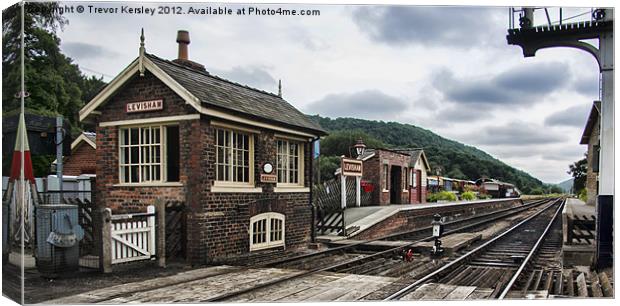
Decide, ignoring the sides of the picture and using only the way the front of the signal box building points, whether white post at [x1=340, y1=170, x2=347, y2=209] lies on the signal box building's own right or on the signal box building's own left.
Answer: on the signal box building's own left

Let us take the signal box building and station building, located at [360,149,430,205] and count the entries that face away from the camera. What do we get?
0

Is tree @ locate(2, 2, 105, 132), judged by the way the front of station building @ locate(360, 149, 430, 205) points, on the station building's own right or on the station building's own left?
on the station building's own right

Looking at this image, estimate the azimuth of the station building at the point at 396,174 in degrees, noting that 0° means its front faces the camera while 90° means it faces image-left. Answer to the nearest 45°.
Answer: approximately 315°

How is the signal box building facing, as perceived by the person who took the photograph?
facing the viewer and to the right of the viewer

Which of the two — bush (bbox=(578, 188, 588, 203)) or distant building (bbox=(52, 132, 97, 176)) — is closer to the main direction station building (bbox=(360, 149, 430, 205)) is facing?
the bush

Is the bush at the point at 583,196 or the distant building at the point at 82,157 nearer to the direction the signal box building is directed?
the bush

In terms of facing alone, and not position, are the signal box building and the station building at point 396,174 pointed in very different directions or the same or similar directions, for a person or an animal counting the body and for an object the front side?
same or similar directions
